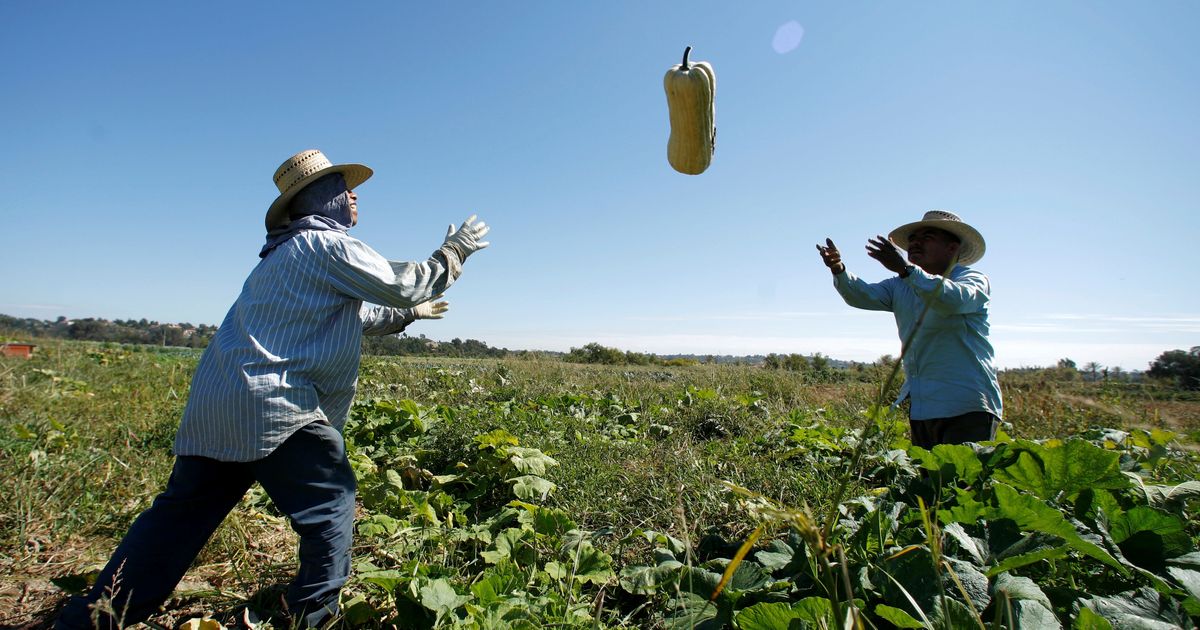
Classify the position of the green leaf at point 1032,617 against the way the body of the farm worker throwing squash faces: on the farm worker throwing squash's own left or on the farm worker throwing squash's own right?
on the farm worker throwing squash's own right

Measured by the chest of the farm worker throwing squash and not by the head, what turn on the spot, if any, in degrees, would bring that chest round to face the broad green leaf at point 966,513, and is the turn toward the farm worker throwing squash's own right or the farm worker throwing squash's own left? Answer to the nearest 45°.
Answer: approximately 45° to the farm worker throwing squash's own right

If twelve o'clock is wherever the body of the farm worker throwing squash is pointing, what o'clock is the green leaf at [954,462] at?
The green leaf is roughly at 1 o'clock from the farm worker throwing squash.

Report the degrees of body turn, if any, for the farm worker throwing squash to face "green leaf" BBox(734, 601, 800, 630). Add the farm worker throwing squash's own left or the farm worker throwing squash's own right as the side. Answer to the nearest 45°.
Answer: approximately 45° to the farm worker throwing squash's own right

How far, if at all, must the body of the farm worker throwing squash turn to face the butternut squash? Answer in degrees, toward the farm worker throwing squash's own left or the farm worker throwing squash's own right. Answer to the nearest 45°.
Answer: approximately 45° to the farm worker throwing squash's own right

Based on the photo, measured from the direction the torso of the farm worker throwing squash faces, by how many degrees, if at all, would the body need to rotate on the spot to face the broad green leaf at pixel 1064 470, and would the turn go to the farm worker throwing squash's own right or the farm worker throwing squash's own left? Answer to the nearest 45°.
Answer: approximately 45° to the farm worker throwing squash's own right

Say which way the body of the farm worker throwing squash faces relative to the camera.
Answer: to the viewer's right

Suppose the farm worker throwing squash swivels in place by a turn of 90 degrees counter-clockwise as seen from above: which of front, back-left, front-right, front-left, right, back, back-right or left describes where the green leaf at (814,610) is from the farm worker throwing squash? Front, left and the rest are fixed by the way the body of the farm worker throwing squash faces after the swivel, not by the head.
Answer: back-right
